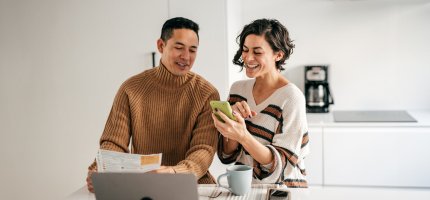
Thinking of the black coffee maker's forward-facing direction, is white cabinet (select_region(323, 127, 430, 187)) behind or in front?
in front

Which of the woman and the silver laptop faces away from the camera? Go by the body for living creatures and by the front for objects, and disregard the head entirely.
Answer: the silver laptop

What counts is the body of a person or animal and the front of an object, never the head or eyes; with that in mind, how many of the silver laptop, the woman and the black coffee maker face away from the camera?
1

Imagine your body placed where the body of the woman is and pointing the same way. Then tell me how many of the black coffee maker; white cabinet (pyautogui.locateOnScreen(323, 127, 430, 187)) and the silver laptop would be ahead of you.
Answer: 1

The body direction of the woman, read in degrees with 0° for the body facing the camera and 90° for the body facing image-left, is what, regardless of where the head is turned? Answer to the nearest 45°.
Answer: approximately 45°

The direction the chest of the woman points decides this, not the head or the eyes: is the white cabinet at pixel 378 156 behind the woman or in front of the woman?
behind

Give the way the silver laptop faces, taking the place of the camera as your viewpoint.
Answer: facing away from the viewer

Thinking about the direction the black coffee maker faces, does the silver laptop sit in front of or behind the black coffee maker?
in front

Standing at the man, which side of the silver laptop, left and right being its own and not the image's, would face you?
front

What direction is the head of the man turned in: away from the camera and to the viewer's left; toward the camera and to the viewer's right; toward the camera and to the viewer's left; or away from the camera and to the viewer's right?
toward the camera and to the viewer's right

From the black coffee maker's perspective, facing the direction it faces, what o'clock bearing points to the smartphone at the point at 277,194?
The smartphone is roughly at 12 o'clock from the black coffee maker.
